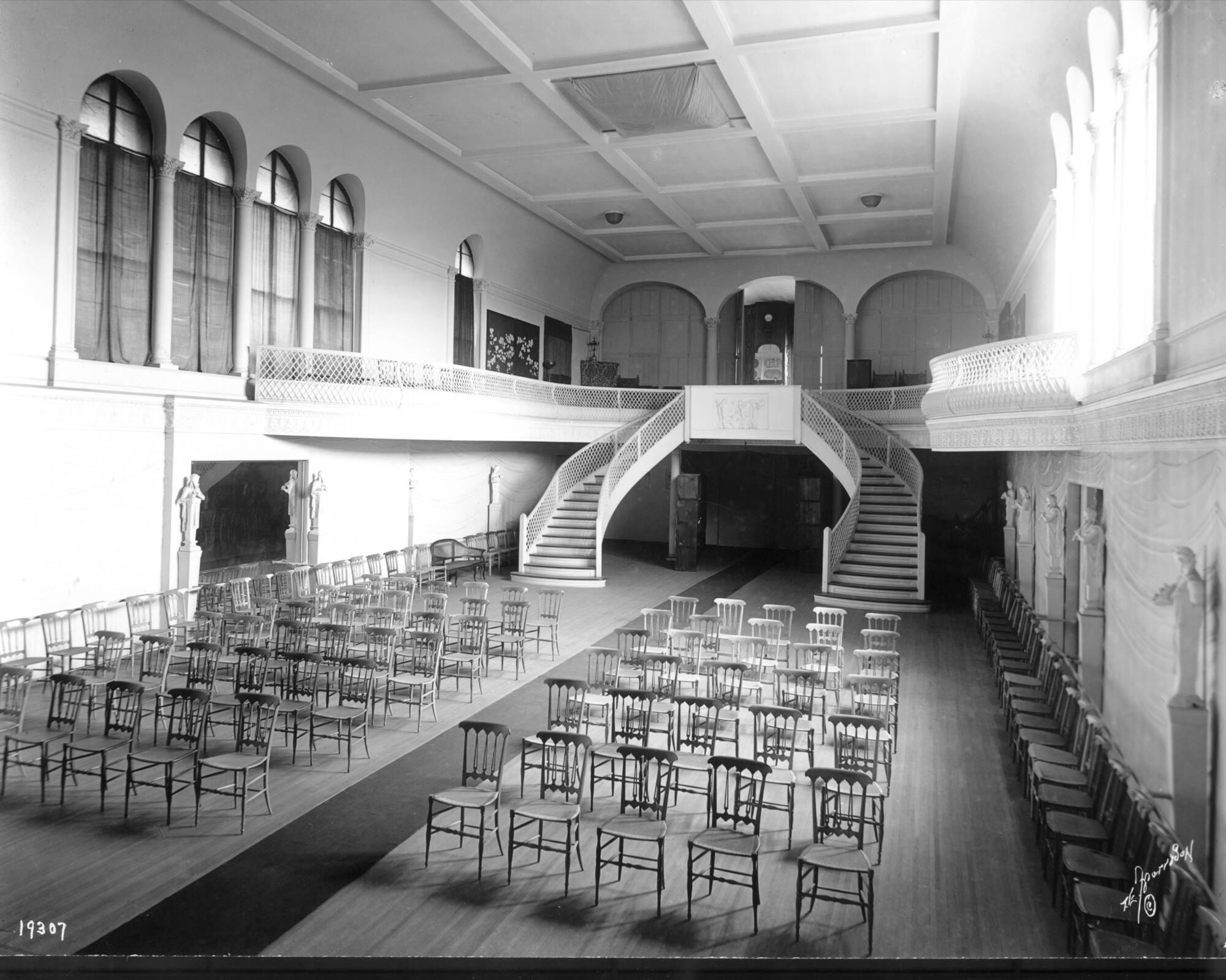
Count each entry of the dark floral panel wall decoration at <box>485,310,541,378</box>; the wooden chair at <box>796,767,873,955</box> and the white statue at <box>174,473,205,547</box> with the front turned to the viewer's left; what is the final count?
0

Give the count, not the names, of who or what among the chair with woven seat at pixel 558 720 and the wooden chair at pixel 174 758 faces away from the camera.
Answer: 0

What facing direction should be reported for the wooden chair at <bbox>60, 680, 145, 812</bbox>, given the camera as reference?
facing the viewer and to the left of the viewer

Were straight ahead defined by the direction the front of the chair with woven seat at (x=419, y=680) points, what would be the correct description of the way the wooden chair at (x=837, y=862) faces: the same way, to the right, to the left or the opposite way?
the same way

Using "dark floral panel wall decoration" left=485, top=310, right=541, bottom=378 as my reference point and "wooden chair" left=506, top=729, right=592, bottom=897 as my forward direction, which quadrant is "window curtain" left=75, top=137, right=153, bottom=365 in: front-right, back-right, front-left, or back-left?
front-right

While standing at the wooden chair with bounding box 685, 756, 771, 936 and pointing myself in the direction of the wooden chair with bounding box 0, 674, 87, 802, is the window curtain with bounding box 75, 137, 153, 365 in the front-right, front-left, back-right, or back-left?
front-right

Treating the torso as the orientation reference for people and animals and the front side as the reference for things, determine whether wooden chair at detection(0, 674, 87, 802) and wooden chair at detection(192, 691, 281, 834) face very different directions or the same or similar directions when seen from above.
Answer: same or similar directions

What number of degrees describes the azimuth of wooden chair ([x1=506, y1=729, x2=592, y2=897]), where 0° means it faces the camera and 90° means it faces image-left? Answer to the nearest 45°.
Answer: approximately 45°

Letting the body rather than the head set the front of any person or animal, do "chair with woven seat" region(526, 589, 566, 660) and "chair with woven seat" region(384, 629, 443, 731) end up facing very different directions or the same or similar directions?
same or similar directions

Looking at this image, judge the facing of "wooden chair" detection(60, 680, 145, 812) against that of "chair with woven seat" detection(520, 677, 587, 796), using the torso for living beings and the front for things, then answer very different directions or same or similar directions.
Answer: same or similar directions

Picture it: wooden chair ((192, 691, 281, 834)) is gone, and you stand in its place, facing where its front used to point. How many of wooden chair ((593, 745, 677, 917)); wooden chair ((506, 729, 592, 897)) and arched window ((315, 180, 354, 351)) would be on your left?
2

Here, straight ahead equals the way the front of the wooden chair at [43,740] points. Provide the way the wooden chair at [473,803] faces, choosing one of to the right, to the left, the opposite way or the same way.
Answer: the same way

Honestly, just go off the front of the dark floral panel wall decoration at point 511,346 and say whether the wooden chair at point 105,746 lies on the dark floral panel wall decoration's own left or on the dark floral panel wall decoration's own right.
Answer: on the dark floral panel wall decoration's own right

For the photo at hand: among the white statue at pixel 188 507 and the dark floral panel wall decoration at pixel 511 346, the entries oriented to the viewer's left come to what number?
0

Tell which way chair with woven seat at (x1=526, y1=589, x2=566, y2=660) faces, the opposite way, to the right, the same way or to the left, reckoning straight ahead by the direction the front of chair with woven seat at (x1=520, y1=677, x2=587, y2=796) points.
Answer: the same way

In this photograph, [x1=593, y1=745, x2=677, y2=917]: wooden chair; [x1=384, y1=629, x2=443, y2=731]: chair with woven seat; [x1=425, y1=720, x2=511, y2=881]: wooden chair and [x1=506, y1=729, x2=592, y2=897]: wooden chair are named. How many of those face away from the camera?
0

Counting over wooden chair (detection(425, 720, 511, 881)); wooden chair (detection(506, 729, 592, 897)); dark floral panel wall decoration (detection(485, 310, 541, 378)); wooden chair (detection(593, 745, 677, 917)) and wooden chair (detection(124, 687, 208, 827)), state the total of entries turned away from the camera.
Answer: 0

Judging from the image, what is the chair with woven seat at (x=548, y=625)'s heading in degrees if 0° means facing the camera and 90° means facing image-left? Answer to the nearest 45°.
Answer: approximately 45°

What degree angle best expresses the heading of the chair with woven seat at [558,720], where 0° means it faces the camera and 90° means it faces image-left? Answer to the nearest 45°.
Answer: approximately 45°
